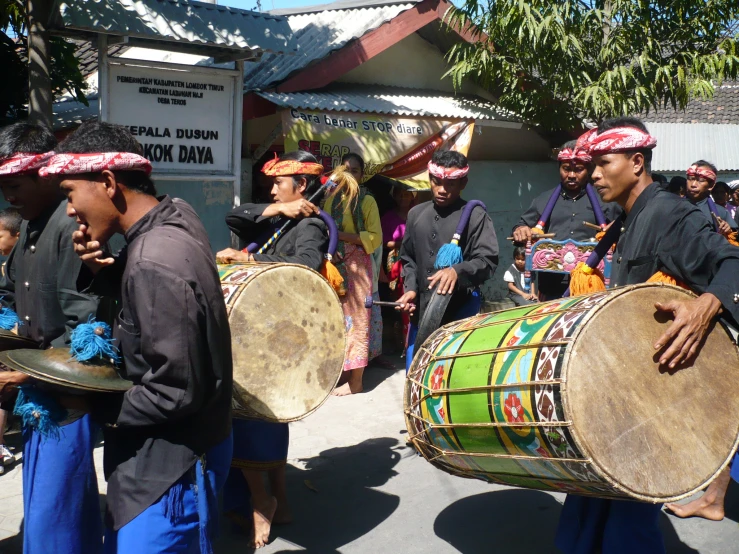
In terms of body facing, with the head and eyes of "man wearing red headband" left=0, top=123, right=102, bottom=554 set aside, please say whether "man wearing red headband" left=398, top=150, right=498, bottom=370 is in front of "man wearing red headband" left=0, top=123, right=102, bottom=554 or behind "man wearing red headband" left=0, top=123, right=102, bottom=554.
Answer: behind

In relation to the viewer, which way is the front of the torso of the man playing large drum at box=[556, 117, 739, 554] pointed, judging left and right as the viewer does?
facing the viewer and to the left of the viewer

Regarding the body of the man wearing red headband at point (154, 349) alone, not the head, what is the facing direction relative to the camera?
to the viewer's left

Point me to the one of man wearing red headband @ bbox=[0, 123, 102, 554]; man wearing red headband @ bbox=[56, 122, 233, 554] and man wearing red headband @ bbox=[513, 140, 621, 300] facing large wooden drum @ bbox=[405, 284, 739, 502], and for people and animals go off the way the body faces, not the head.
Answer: man wearing red headband @ bbox=[513, 140, 621, 300]

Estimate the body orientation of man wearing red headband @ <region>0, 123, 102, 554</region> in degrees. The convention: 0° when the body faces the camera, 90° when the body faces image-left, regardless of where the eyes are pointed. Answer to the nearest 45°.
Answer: approximately 45°

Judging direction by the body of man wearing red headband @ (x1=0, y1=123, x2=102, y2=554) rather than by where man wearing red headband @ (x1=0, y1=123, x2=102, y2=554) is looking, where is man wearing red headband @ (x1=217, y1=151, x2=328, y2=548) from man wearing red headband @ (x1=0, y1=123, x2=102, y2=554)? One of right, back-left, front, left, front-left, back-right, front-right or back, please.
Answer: back

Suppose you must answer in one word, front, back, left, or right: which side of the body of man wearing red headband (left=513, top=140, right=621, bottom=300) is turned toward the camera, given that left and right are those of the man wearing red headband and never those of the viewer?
front

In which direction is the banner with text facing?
toward the camera

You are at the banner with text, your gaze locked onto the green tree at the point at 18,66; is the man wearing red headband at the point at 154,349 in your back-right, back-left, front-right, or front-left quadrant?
front-left
